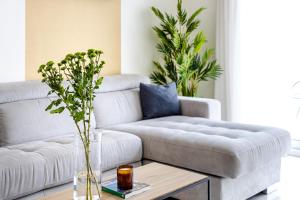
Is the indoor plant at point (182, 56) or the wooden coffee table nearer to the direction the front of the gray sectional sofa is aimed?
the wooden coffee table

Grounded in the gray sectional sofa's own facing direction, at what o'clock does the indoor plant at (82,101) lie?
The indoor plant is roughly at 2 o'clock from the gray sectional sofa.

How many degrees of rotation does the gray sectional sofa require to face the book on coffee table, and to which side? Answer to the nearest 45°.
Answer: approximately 45° to its right

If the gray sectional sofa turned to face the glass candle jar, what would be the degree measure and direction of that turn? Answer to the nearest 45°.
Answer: approximately 45° to its right

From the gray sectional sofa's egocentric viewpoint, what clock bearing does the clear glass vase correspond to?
The clear glass vase is roughly at 2 o'clock from the gray sectional sofa.

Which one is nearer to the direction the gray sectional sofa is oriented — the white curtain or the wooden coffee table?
the wooden coffee table
